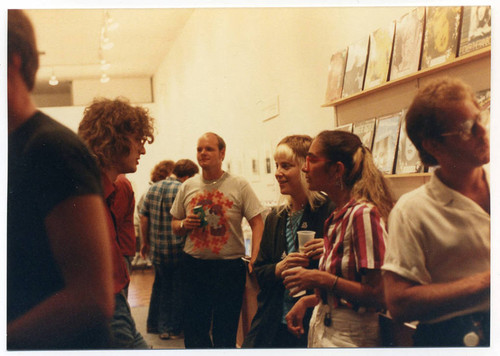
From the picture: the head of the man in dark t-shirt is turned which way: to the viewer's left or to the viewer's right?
to the viewer's right

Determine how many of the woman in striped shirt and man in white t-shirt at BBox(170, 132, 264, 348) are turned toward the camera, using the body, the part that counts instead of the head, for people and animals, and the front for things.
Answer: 1

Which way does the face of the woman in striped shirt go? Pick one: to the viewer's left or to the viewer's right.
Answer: to the viewer's left

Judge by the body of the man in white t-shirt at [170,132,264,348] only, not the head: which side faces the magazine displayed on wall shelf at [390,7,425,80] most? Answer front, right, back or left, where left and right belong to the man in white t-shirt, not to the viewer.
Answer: left

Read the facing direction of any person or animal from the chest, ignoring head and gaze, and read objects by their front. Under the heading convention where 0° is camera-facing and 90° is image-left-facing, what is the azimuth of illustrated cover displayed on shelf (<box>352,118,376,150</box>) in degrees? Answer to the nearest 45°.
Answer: approximately 45°

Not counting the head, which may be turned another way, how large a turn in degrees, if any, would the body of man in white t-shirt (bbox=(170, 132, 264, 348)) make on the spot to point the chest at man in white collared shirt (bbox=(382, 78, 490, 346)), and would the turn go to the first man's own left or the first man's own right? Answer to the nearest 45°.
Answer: approximately 90° to the first man's own left

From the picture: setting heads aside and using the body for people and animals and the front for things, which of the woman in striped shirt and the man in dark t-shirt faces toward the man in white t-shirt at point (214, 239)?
the woman in striped shirt
